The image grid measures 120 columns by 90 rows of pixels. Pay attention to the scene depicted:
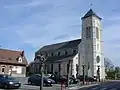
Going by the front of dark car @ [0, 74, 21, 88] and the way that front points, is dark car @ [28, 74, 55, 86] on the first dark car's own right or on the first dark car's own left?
on the first dark car's own left

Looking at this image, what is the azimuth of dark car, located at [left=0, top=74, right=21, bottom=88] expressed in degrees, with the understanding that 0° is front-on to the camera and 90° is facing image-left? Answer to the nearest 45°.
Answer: approximately 315°
